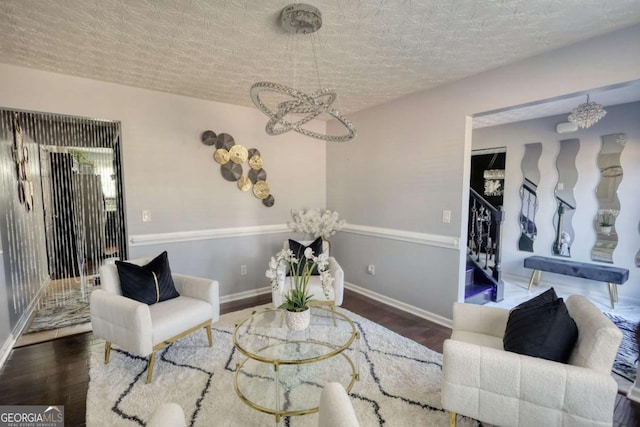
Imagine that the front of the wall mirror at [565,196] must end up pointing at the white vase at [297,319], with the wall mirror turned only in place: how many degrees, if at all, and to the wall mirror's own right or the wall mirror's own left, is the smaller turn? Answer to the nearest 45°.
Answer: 0° — it already faces it

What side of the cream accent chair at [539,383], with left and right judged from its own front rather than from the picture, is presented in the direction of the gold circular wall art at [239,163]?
front

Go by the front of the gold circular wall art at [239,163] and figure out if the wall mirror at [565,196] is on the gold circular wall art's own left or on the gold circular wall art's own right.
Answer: on the gold circular wall art's own left

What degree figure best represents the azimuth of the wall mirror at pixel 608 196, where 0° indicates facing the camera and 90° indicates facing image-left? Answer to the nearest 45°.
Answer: approximately 45°

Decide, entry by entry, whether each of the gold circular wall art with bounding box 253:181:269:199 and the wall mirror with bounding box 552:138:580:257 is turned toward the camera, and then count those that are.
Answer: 2

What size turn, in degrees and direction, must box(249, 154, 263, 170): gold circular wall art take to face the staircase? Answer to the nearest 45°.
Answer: approximately 90° to its left

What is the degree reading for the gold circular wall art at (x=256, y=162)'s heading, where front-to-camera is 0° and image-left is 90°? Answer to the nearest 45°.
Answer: approximately 0°

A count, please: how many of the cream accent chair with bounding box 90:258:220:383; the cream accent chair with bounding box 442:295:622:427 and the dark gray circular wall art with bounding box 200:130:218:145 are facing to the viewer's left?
1

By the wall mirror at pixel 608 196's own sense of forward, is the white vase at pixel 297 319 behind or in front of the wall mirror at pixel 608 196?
in front

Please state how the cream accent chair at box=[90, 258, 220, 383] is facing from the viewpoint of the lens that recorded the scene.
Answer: facing the viewer and to the right of the viewer
